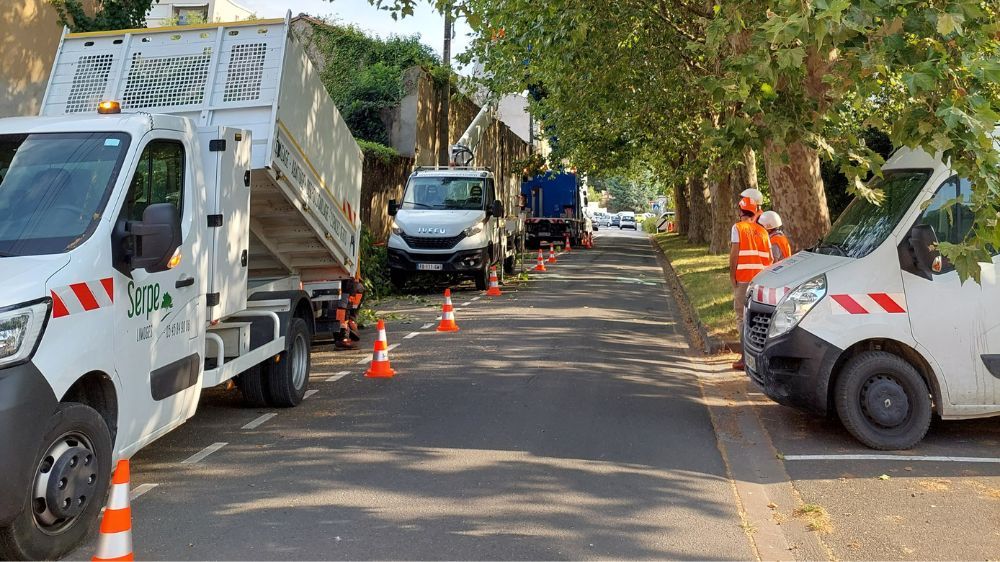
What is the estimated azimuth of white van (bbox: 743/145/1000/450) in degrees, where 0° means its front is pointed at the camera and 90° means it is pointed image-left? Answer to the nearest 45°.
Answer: approximately 90°

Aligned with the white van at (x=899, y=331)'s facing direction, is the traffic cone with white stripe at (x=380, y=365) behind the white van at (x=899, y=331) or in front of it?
in front

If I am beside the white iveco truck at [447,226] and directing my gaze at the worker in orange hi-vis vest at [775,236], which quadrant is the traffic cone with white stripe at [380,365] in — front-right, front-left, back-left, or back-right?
front-right

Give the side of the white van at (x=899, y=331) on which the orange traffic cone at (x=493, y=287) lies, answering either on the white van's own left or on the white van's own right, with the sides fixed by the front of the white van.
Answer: on the white van's own right

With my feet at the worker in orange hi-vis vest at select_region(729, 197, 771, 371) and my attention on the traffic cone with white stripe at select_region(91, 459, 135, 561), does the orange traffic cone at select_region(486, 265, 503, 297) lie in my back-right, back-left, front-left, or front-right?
back-right

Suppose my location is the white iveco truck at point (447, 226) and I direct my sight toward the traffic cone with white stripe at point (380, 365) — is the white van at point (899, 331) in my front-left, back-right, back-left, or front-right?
front-left
